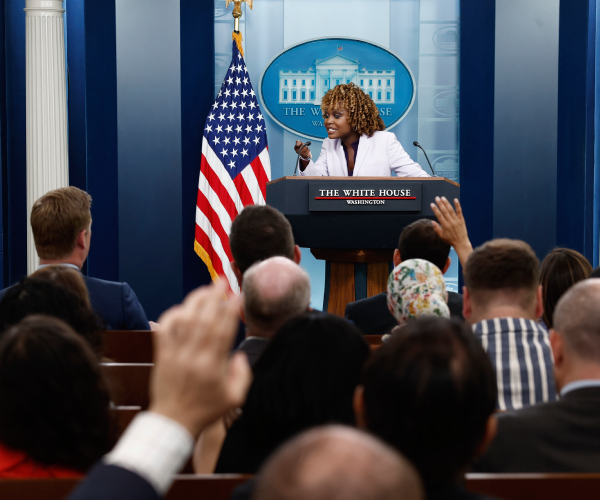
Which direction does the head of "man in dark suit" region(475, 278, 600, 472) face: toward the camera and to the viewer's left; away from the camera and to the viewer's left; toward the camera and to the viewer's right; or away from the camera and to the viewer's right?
away from the camera and to the viewer's left

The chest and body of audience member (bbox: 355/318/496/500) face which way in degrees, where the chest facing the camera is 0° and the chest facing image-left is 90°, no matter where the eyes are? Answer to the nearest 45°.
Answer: approximately 180°

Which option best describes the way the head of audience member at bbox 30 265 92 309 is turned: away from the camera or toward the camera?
away from the camera

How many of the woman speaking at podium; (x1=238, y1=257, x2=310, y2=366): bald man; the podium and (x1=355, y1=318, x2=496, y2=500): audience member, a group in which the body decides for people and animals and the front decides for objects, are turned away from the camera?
2

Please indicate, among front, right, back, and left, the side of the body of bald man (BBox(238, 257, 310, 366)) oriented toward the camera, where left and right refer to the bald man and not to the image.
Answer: back

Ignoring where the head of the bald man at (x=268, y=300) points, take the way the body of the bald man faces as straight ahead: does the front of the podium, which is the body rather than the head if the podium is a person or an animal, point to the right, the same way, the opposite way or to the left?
the opposite way

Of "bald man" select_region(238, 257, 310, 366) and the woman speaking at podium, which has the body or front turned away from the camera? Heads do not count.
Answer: the bald man

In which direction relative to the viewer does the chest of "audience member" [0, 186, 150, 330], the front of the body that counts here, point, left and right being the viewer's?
facing away from the viewer and to the right of the viewer

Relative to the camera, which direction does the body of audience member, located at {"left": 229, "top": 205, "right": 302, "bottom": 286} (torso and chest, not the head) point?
away from the camera
